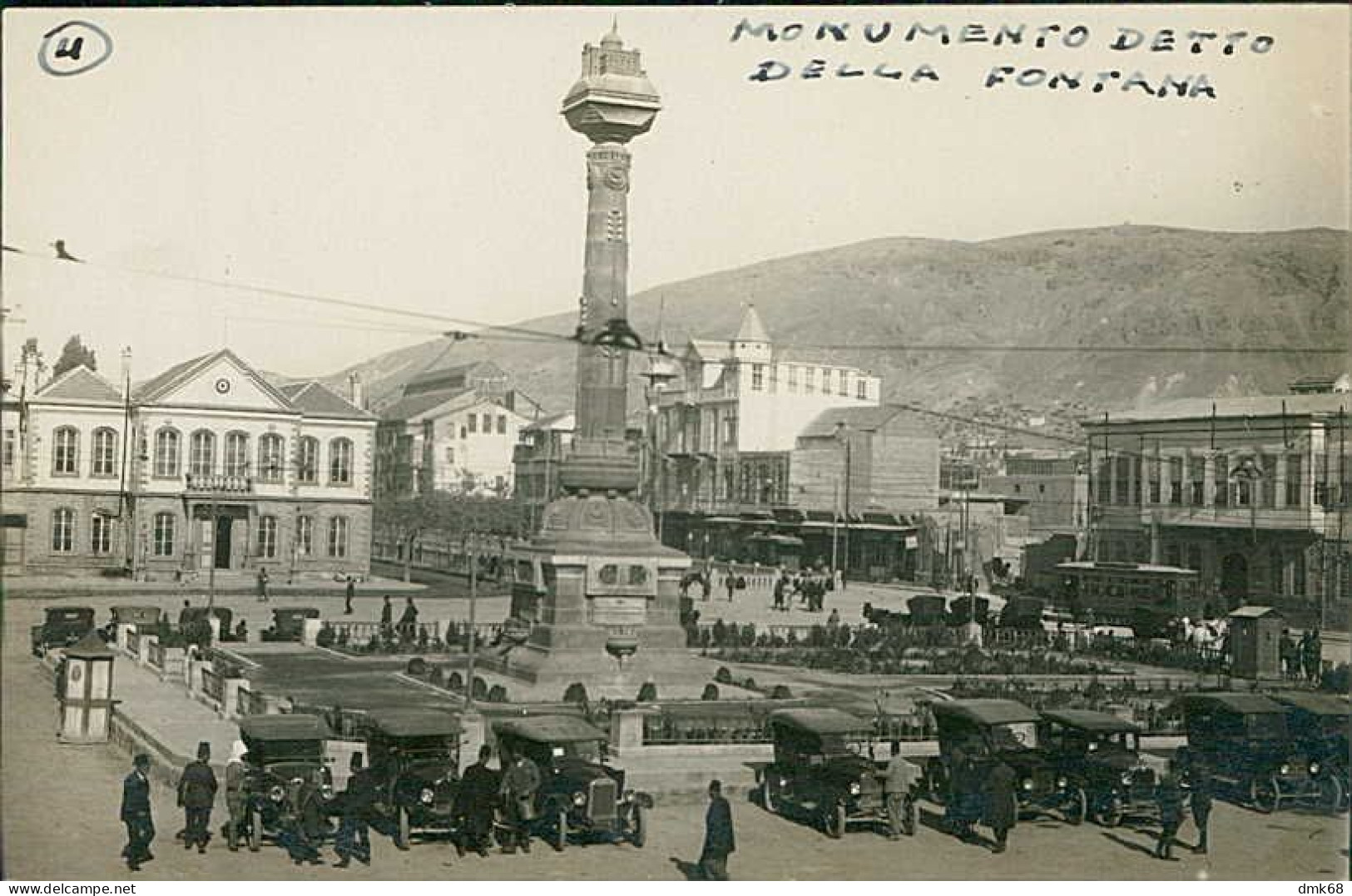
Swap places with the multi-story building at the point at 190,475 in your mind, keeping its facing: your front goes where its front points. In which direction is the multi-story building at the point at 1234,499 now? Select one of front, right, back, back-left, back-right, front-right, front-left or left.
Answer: left

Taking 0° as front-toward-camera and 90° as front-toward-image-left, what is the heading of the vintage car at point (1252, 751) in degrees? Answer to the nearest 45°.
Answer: approximately 315°

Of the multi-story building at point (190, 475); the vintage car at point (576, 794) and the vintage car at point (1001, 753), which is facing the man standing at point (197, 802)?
the multi-story building

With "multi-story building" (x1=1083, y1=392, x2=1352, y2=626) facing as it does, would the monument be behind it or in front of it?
in front

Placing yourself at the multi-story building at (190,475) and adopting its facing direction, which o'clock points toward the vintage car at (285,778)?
The vintage car is roughly at 12 o'clock from the multi-story building.

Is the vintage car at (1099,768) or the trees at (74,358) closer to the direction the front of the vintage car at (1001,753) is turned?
the vintage car

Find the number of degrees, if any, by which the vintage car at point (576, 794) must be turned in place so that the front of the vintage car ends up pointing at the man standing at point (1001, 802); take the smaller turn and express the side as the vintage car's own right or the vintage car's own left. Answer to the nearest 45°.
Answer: approximately 45° to the vintage car's own left
